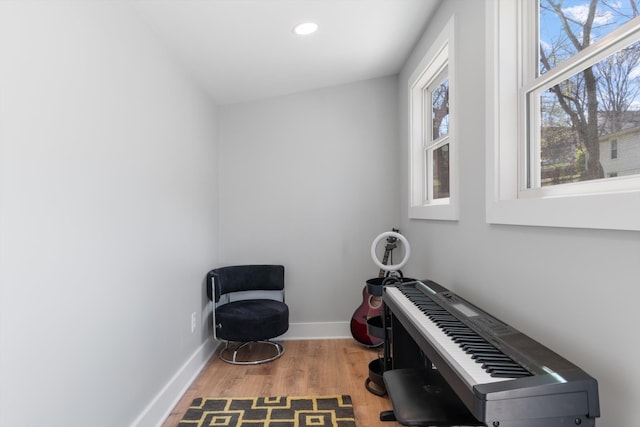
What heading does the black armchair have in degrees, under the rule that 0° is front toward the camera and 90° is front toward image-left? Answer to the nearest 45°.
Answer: approximately 315°

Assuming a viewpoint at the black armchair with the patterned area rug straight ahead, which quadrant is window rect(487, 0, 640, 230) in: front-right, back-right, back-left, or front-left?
front-left

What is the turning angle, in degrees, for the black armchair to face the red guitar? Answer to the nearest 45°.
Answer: approximately 45° to its left

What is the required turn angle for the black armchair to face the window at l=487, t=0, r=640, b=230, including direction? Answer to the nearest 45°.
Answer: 0° — it already faces it

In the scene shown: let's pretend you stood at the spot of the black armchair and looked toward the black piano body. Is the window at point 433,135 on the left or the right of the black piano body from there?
left

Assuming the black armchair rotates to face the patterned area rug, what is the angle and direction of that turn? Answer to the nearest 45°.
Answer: approximately 45° to its right

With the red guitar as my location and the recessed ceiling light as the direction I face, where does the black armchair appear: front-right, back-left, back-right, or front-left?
front-right

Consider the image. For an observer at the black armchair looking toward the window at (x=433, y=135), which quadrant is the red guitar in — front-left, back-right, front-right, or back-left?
front-left

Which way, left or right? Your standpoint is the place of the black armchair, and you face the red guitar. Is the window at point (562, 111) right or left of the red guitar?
right

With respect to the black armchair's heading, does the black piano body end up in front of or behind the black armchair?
in front

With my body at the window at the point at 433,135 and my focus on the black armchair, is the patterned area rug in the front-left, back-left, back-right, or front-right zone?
front-left
